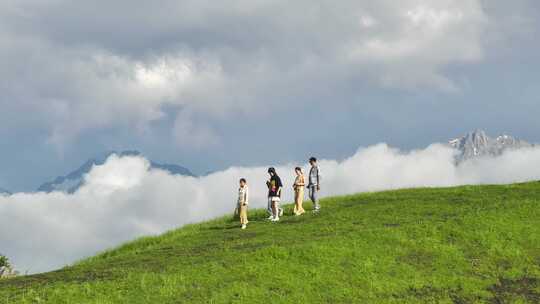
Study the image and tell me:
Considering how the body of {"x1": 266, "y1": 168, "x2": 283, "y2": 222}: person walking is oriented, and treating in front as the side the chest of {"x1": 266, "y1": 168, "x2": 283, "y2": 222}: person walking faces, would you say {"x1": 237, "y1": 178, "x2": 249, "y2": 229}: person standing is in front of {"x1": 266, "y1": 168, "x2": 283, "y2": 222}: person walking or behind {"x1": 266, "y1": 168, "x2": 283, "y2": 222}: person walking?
in front

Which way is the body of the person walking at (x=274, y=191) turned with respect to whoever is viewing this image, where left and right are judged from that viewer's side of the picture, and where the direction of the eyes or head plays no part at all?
facing the viewer and to the left of the viewer

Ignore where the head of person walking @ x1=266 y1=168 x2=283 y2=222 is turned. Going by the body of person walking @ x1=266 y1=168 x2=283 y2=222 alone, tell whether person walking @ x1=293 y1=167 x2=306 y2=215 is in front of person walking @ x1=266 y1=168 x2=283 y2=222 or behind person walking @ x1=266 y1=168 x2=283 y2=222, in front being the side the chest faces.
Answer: behind

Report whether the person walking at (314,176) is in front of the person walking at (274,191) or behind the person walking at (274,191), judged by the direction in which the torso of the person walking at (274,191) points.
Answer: behind
